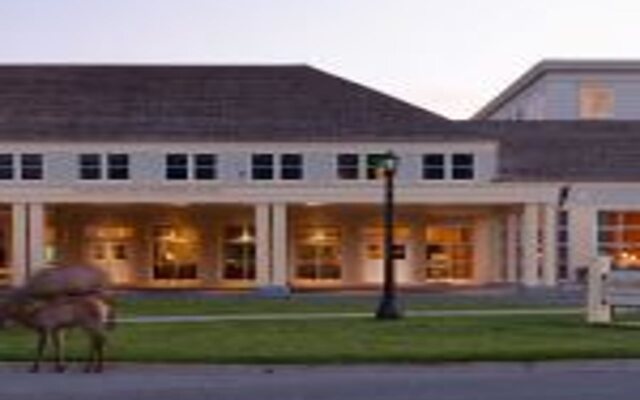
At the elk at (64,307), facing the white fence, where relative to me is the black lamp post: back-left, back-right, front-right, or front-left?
front-left

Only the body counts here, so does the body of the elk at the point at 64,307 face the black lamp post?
no

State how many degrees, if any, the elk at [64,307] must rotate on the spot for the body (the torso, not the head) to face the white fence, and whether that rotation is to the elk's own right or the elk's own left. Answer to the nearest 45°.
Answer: approximately 135° to the elk's own right

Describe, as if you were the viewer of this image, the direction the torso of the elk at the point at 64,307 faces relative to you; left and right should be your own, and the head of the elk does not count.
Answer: facing to the left of the viewer
